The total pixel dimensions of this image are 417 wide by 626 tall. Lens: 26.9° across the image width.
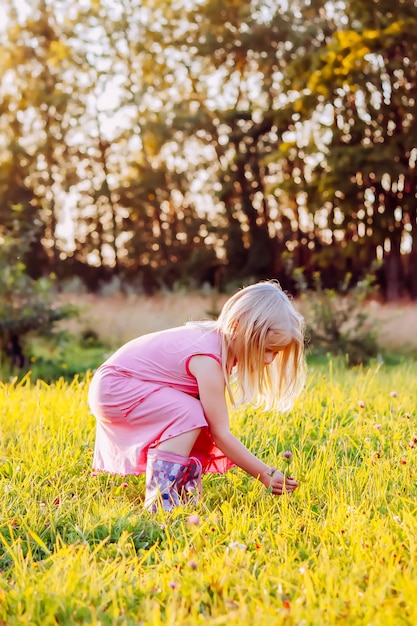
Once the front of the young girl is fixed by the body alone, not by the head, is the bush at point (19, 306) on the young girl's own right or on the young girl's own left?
on the young girl's own left

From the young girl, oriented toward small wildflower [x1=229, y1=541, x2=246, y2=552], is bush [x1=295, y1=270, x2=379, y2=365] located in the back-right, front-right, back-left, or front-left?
back-left

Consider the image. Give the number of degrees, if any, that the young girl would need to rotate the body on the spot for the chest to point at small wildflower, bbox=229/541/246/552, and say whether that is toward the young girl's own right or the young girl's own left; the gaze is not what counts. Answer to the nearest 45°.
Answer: approximately 90° to the young girl's own right

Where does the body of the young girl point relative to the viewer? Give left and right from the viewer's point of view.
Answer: facing to the right of the viewer

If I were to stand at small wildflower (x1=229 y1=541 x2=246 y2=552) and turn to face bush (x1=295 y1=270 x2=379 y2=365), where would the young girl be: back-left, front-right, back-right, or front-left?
front-left

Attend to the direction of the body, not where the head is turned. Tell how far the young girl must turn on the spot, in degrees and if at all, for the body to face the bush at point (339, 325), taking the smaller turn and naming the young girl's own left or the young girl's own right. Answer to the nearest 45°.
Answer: approximately 90° to the young girl's own left

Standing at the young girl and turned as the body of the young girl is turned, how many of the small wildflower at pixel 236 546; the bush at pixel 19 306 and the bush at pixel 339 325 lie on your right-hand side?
1

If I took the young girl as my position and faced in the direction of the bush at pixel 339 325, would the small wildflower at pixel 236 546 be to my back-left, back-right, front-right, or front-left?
back-right

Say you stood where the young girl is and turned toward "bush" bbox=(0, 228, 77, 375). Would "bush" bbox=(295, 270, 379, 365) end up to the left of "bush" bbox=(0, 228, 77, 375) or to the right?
right

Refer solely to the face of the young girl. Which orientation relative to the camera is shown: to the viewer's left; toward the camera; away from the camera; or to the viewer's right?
to the viewer's right
